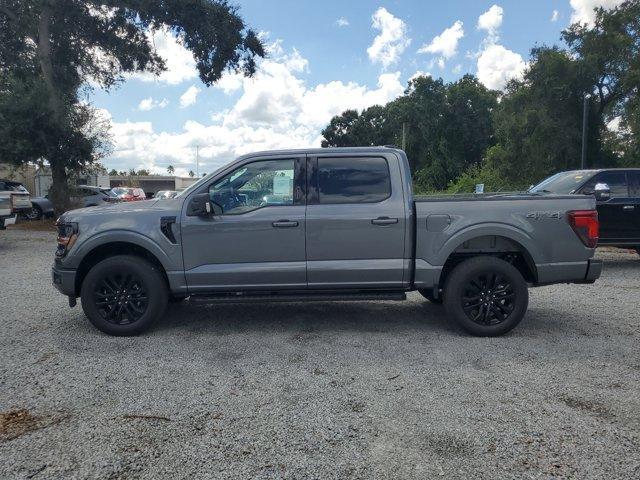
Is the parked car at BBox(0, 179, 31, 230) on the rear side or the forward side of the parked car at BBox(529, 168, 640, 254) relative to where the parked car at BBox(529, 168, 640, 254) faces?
on the forward side

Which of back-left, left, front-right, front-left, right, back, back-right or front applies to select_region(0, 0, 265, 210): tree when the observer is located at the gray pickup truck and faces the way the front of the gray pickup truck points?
front-right

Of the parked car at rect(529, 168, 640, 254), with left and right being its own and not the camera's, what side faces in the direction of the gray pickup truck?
front

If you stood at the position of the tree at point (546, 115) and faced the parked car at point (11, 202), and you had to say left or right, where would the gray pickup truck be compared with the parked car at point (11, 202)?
left

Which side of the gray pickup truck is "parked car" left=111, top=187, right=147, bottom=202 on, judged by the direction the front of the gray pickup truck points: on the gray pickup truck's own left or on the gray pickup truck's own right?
on the gray pickup truck's own right

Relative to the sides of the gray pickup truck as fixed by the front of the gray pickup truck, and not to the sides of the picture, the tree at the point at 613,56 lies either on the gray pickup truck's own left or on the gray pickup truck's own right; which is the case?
on the gray pickup truck's own right

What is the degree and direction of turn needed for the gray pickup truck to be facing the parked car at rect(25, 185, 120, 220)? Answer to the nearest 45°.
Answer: approximately 45° to its right

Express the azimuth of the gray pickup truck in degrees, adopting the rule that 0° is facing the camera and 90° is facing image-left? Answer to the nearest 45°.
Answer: approximately 90°

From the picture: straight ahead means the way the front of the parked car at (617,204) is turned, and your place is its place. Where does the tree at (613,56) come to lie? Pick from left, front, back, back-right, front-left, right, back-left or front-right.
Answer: back-right

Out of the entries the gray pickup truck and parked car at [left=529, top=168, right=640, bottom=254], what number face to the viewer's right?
0

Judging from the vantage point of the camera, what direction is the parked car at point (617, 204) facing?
facing the viewer and to the left of the viewer

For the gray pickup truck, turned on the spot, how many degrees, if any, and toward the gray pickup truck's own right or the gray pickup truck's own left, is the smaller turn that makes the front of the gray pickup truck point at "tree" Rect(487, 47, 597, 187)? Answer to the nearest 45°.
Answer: approximately 135° to the gray pickup truck's own right

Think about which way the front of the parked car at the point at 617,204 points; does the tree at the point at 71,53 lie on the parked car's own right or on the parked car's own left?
on the parked car's own right
